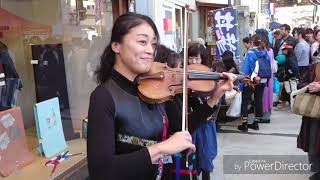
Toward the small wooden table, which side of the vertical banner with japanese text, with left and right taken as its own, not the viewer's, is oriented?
front

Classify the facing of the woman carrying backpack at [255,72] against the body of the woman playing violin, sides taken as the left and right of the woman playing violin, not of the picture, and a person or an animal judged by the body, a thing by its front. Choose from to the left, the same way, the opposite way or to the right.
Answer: the opposite way

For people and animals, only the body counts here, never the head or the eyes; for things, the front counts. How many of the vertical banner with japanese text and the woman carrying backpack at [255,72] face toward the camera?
1

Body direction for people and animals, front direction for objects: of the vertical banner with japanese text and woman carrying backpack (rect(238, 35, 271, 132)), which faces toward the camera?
the vertical banner with japanese text

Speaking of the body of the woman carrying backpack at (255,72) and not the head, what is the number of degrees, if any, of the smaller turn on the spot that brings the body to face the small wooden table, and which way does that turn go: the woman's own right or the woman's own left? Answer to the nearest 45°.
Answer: approximately 135° to the woman's own left

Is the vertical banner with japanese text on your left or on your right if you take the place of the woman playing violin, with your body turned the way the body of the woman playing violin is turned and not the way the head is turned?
on your left

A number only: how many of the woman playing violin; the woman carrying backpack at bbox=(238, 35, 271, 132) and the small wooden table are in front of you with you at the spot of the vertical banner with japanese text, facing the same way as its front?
3

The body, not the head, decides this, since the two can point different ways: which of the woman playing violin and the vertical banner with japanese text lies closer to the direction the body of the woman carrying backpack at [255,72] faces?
the vertical banner with japanese text

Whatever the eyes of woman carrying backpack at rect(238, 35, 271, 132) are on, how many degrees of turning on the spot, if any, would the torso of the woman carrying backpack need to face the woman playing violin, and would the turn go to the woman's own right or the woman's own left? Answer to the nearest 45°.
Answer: approximately 135° to the woman's own left

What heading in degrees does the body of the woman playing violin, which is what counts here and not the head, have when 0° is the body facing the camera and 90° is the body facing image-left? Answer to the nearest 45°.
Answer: approximately 315°

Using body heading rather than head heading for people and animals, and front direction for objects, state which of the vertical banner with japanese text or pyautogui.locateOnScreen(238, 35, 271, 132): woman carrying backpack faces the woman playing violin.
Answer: the vertical banner with japanese text

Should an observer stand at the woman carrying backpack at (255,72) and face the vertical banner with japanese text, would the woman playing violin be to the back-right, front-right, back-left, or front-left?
back-left

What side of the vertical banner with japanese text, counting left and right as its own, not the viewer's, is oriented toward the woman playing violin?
front

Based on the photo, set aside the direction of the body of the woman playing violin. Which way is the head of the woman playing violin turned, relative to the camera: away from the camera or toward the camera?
toward the camera

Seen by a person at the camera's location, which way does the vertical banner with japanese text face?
facing the viewer
